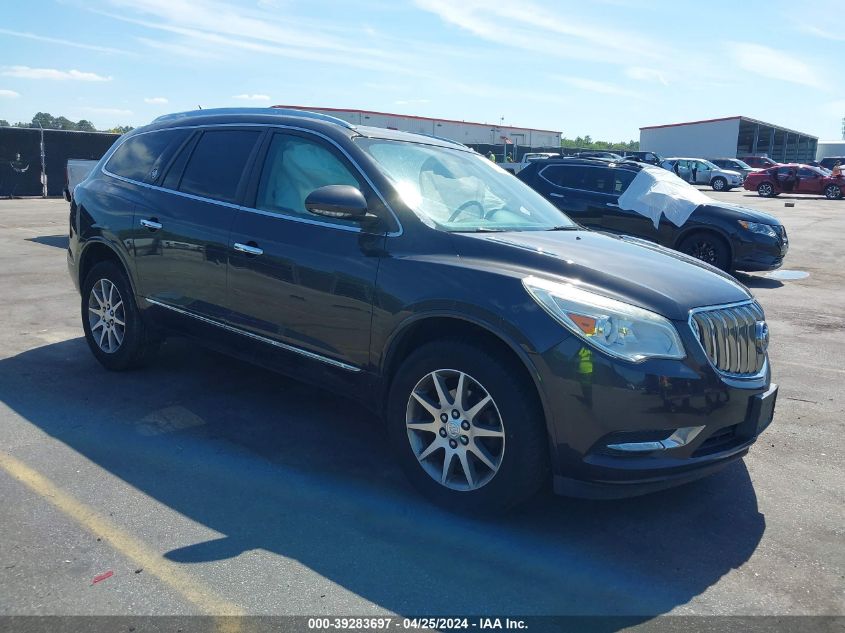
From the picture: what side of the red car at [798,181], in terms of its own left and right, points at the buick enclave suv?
right

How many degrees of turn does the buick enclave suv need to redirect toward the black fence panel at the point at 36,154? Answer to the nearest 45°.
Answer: approximately 180°

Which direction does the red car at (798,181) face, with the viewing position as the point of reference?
facing to the right of the viewer

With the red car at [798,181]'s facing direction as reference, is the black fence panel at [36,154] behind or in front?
behind

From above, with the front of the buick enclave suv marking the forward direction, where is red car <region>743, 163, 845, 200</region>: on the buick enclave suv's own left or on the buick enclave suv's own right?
on the buick enclave suv's own left
